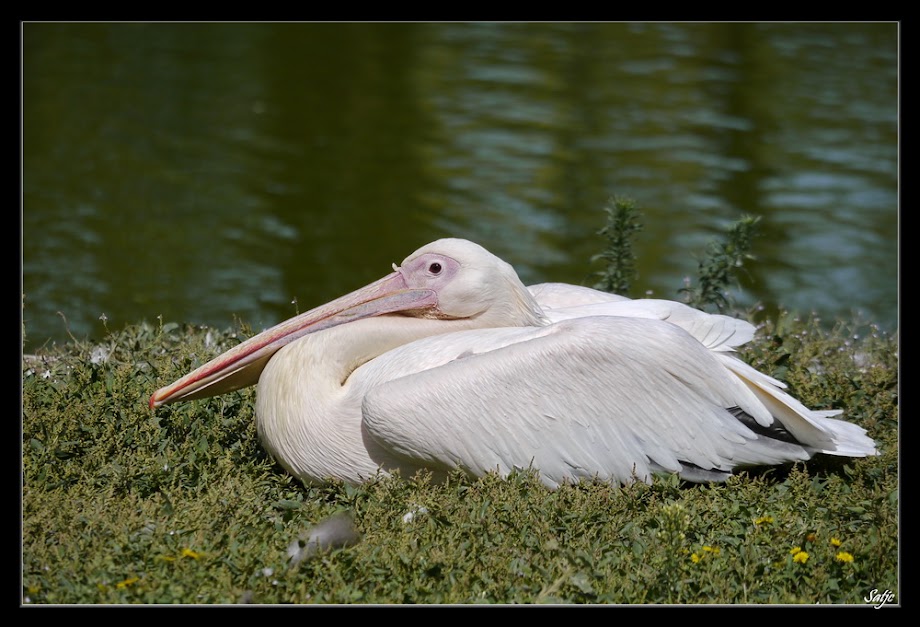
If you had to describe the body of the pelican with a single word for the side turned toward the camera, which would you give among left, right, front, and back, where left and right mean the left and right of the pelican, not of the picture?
left

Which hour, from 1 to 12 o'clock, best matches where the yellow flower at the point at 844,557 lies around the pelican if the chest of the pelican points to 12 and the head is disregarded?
The yellow flower is roughly at 7 o'clock from the pelican.
